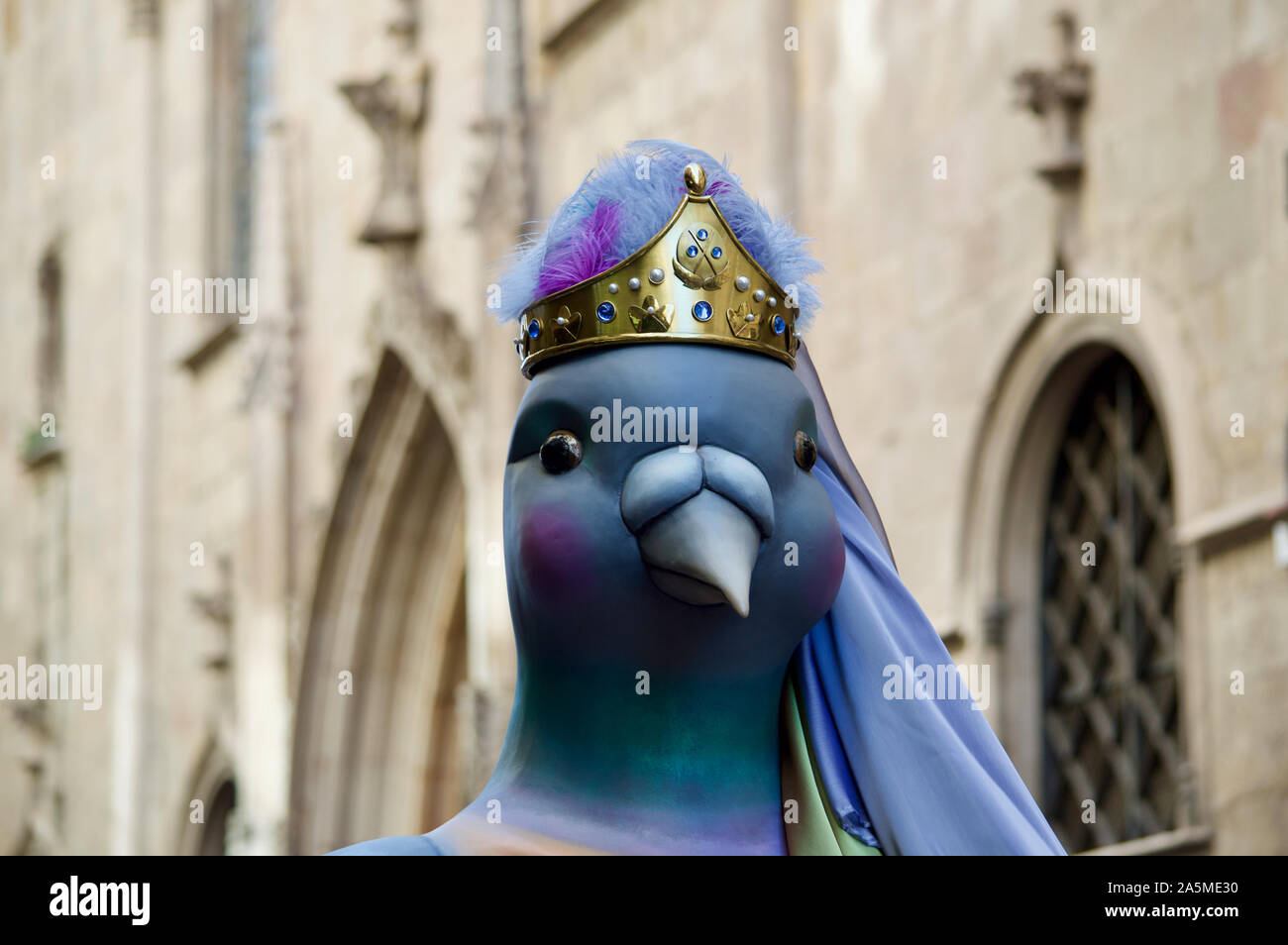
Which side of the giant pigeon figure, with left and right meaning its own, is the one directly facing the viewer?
front
